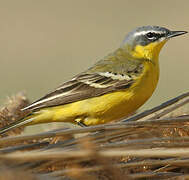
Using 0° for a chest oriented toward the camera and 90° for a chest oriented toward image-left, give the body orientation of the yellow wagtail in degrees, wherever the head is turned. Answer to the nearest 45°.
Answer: approximately 270°
